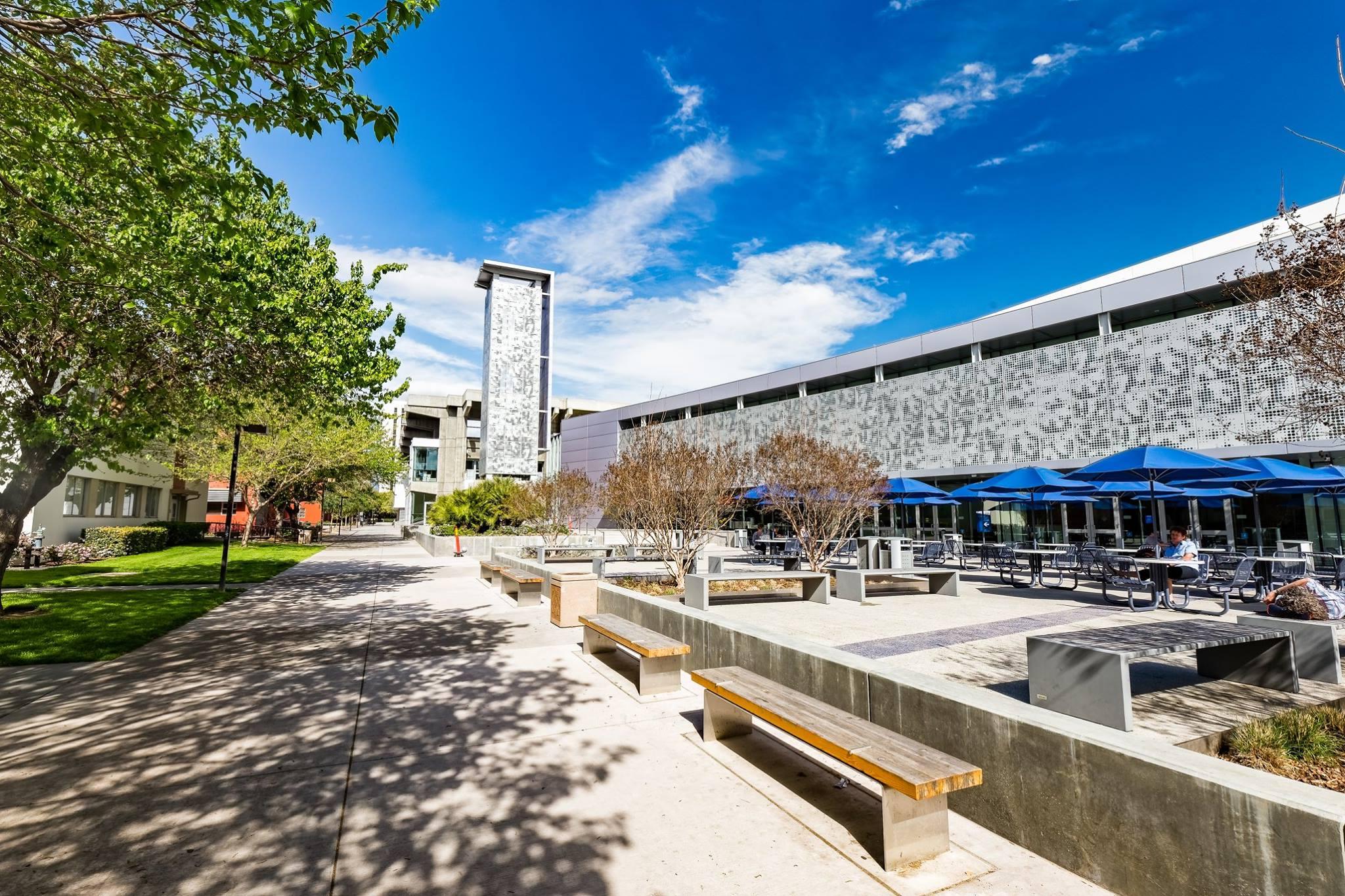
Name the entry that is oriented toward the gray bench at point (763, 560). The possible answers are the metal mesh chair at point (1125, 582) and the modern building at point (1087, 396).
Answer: the modern building

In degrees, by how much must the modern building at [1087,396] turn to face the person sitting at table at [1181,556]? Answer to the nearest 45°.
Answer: approximately 45° to its left

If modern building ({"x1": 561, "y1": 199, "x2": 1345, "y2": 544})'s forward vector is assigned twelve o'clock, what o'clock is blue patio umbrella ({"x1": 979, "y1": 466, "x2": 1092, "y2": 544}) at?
The blue patio umbrella is roughly at 11 o'clock from the modern building.

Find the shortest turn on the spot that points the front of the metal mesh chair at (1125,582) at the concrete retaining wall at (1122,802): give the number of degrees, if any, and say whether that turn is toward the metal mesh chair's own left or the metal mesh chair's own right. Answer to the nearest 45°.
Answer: approximately 135° to the metal mesh chair's own right

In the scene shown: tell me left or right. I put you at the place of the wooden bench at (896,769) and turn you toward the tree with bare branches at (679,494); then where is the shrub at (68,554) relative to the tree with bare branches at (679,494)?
left

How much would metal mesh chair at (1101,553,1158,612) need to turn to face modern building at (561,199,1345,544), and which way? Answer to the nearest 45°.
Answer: approximately 45° to its left

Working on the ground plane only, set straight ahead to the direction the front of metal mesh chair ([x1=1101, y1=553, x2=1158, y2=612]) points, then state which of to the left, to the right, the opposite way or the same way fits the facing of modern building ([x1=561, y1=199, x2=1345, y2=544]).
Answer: the opposite way

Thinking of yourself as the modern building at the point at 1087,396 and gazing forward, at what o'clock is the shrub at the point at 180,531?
The shrub is roughly at 1 o'clock from the modern building.

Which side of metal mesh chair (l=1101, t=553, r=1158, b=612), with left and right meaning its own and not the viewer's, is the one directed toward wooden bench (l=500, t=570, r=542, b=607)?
back

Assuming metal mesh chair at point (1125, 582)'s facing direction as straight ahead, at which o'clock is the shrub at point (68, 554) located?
The shrub is roughly at 7 o'clock from the metal mesh chair.

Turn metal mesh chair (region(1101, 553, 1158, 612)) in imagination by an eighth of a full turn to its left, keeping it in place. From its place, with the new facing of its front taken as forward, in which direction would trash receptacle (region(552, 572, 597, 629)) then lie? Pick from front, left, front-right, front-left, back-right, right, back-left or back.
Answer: back-left

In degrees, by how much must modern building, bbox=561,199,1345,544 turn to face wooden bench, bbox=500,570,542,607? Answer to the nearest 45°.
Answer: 0° — it already faces it

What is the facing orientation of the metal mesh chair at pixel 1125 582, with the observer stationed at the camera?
facing away from the viewer and to the right of the viewer

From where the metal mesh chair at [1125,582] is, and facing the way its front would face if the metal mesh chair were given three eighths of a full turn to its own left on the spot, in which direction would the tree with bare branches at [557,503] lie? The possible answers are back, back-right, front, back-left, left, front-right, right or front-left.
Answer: front
